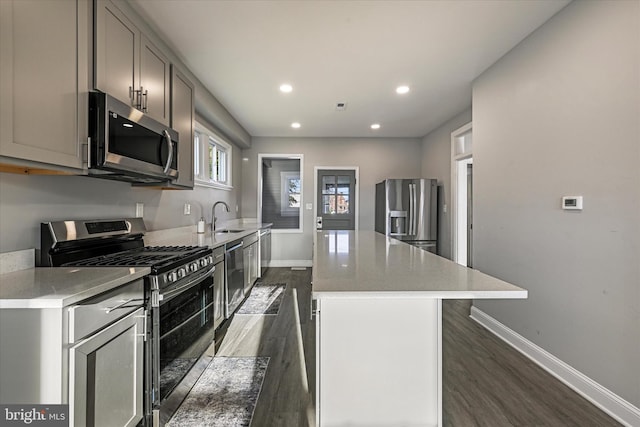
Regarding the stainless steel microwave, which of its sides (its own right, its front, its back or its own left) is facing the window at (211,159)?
left

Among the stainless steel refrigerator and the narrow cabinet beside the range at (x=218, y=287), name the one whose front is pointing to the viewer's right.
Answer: the narrow cabinet beside the range

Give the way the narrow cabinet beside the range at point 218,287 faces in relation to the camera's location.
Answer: facing to the right of the viewer

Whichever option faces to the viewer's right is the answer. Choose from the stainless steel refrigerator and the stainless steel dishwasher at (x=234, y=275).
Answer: the stainless steel dishwasher

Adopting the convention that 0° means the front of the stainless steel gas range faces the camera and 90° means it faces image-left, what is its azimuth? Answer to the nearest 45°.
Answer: approximately 315°

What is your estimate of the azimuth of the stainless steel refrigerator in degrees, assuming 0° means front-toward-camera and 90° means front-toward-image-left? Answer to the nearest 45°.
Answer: approximately 0°

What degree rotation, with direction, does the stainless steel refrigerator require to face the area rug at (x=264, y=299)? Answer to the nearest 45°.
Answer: approximately 45° to its right

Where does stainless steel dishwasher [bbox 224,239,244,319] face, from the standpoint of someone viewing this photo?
facing to the right of the viewer
